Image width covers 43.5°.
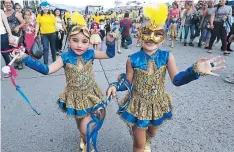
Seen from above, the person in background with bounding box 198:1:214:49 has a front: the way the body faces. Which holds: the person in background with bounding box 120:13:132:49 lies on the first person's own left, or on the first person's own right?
on the first person's own right

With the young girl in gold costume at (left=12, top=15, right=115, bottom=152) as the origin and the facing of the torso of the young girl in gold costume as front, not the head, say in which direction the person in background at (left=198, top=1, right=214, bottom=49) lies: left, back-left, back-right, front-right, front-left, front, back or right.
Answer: back-left

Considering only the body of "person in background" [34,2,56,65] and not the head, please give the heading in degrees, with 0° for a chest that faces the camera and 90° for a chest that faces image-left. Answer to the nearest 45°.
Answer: approximately 0°

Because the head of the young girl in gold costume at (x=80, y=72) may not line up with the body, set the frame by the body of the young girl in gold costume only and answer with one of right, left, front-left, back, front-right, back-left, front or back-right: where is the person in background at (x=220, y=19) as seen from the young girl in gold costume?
back-left

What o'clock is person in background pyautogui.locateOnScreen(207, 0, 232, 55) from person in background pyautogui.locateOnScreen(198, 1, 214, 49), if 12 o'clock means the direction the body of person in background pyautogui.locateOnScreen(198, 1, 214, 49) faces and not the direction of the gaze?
person in background pyautogui.locateOnScreen(207, 0, 232, 55) is roughly at 10 o'clock from person in background pyautogui.locateOnScreen(198, 1, 214, 49).

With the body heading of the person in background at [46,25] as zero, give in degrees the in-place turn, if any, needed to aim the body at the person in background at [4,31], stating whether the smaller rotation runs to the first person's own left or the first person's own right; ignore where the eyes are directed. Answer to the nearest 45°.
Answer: approximately 45° to the first person's own right
